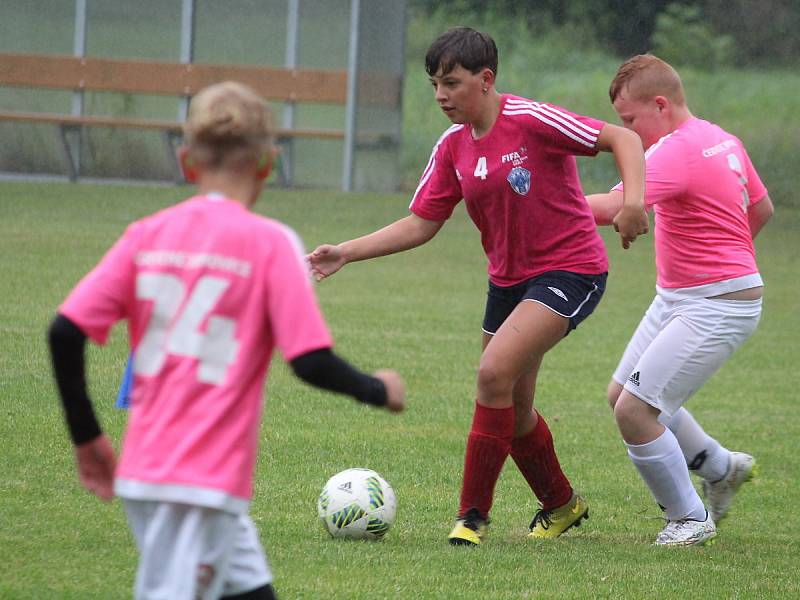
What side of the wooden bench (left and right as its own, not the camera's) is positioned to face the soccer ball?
front

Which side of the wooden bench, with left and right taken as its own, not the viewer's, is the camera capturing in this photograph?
front
